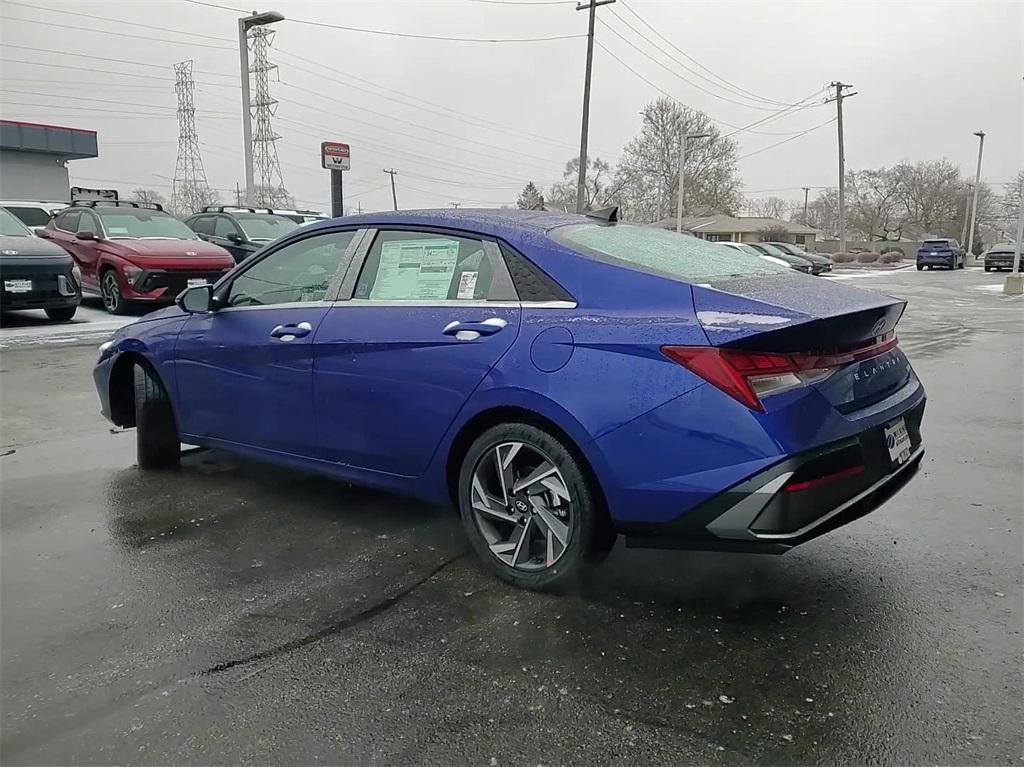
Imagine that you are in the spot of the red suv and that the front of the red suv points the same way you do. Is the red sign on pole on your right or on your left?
on your left

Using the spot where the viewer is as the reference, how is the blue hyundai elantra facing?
facing away from the viewer and to the left of the viewer

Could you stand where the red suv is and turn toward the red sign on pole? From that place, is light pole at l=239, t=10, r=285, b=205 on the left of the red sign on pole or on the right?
left

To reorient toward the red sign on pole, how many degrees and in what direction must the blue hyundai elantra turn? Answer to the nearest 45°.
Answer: approximately 45° to its right

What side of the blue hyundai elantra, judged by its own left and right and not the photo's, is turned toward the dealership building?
front

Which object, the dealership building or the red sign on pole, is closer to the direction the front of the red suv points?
the red sign on pole

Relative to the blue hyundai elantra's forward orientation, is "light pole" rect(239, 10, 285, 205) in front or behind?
in front

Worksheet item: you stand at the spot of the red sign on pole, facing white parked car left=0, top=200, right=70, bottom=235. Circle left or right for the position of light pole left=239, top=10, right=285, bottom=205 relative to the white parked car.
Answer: right

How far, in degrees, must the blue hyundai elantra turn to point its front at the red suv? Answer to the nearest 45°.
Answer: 0° — it already faces it

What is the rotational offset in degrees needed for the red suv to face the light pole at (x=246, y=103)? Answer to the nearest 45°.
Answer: approximately 135° to its left

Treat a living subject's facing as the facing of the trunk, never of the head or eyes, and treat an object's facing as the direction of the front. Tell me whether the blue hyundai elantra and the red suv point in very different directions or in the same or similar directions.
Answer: very different directions

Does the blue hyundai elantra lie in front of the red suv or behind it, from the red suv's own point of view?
in front

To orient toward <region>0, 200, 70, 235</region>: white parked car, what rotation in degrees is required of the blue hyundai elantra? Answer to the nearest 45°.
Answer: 0° — it already faces it
